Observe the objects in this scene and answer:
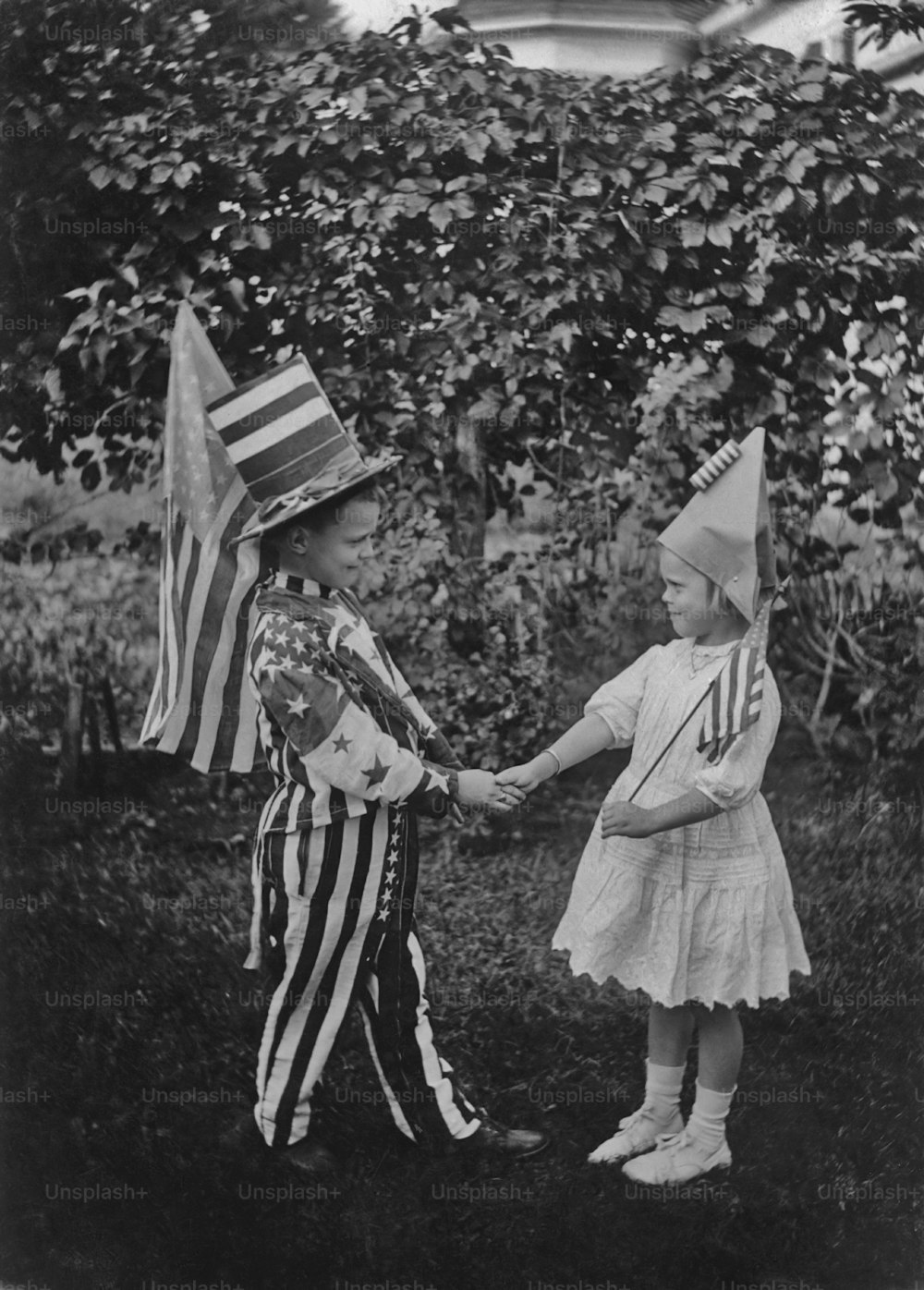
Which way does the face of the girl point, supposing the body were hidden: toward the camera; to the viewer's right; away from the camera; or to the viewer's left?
to the viewer's left

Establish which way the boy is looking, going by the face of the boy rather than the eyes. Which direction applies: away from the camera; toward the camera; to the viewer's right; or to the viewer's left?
to the viewer's right

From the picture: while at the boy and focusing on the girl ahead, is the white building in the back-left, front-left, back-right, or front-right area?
front-left

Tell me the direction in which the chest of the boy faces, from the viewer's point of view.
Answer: to the viewer's right

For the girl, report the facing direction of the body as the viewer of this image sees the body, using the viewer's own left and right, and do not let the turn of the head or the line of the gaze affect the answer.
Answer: facing the viewer and to the left of the viewer

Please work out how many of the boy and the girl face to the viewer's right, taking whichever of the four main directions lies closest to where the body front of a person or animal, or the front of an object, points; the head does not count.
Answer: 1

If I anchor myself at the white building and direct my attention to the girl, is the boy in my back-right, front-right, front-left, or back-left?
front-right
